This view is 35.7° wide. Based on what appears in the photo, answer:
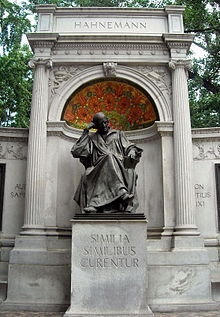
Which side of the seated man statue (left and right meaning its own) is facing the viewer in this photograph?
front

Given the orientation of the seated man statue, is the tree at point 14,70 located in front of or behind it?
behind
